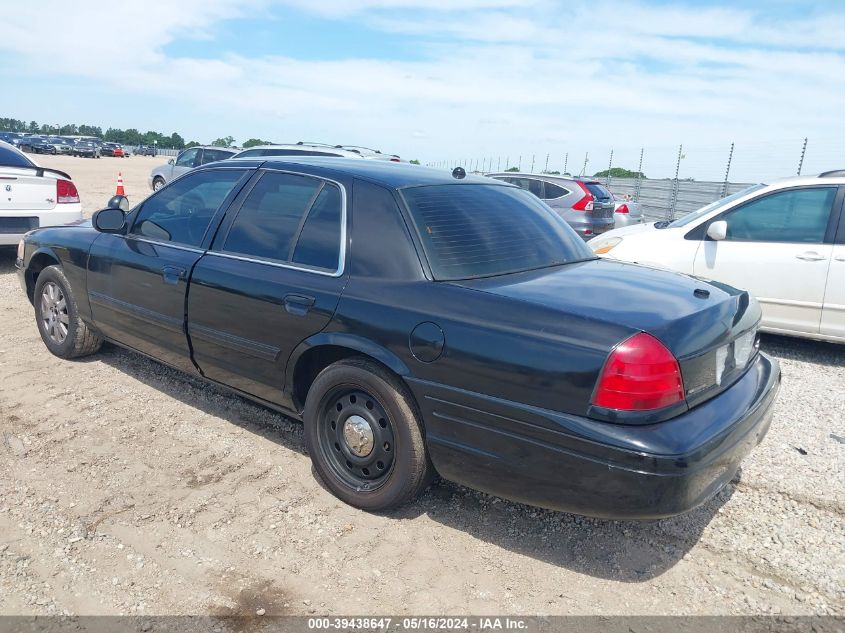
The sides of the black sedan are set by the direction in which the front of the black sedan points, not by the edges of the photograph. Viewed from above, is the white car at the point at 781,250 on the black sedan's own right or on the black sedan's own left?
on the black sedan's own right

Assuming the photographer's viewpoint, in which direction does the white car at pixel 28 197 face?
facing away from the viewer

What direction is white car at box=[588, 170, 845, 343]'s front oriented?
to the viewer's left

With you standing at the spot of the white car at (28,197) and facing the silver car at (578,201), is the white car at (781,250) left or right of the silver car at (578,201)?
right

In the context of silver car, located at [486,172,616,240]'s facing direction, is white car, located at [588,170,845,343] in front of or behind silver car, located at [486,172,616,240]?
behind

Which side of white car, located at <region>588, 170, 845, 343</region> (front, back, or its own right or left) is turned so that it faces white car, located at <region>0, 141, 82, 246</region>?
front

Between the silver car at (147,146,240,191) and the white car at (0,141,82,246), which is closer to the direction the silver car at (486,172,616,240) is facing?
the silver car

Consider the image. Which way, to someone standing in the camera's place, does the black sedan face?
facing away from the viewer and to the left of the viewer

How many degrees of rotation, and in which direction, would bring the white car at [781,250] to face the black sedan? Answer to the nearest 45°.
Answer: approximately 90° to its left

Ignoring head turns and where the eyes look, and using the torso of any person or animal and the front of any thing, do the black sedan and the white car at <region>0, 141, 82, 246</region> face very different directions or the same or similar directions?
same or similar directions

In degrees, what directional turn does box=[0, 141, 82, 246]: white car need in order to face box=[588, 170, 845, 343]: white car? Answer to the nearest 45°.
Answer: approximately 135° to its right

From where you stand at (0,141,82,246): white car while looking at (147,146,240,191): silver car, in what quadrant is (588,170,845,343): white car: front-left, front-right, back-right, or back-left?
back-right

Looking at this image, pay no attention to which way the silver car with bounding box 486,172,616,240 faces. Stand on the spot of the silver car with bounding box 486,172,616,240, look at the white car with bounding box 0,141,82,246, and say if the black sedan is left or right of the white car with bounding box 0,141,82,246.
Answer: left

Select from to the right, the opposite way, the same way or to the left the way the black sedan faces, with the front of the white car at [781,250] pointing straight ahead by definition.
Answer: the same way

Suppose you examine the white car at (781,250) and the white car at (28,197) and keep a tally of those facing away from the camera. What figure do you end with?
1

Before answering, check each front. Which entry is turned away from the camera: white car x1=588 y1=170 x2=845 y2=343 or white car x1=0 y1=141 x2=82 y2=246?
white car x1=0 y1=141 x2=82 y2=246

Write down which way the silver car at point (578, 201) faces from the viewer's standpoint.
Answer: facing away from the viewer and to the left of the viewer

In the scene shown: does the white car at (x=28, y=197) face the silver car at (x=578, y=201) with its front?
no

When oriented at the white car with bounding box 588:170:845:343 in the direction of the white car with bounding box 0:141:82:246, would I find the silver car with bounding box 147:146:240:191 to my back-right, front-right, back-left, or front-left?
front-right
